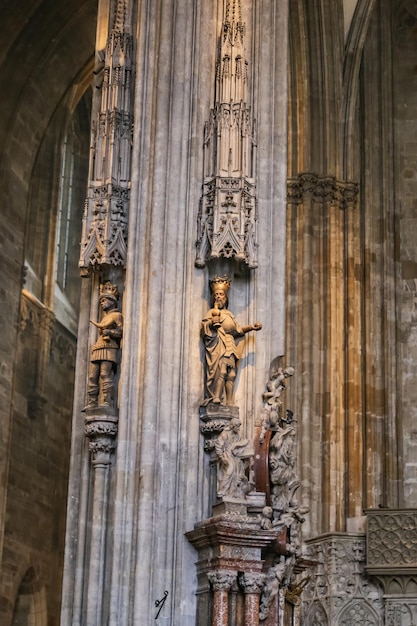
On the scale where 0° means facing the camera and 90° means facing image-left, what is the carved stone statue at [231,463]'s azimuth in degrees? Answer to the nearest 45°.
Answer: approximately 315°

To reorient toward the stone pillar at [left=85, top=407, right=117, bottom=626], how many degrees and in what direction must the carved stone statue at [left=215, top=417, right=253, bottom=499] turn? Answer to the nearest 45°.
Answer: approximately 135° to its right

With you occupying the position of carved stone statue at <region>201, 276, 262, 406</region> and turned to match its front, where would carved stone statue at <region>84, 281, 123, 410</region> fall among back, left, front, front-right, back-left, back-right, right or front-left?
right

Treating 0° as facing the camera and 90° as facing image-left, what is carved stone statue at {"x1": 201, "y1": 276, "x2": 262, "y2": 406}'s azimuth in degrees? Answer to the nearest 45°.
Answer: approximately 0°
